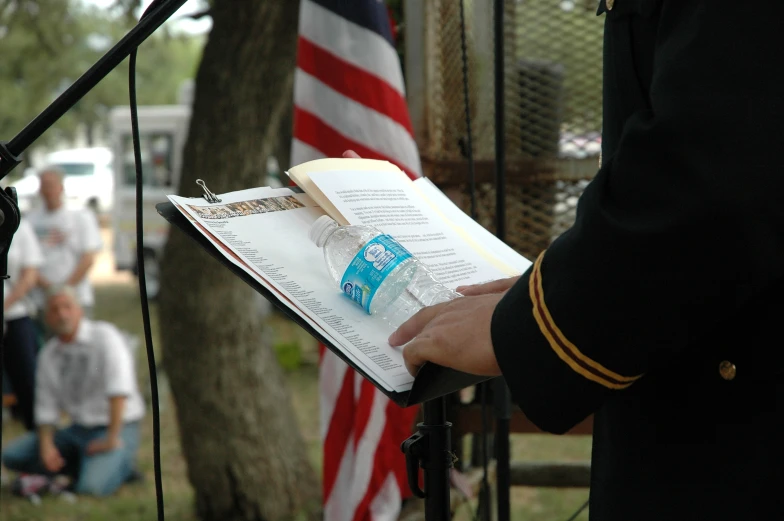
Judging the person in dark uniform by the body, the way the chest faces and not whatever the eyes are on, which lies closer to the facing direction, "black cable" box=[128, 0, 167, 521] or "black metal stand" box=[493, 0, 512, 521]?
the black cable

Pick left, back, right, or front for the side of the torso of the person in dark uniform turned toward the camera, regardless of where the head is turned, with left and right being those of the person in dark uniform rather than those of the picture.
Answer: left

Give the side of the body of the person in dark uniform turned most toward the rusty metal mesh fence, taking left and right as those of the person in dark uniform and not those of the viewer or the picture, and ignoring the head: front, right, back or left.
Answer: right

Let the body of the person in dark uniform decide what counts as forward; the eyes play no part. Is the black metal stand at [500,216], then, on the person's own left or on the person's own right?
on the person's own right
